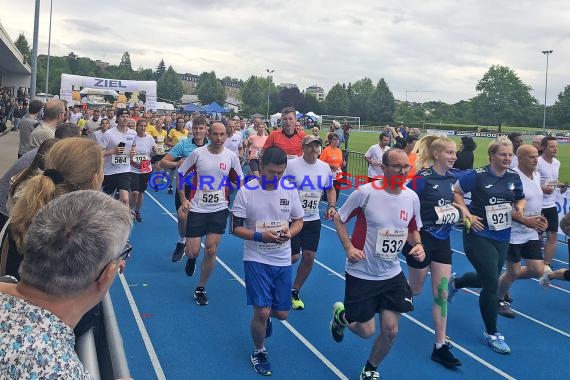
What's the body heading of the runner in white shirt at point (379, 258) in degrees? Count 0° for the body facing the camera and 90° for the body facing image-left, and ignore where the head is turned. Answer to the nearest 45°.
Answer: approximately 315°

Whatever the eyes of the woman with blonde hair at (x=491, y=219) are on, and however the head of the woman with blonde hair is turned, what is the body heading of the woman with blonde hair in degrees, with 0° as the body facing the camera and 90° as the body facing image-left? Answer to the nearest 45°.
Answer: approximately 315°

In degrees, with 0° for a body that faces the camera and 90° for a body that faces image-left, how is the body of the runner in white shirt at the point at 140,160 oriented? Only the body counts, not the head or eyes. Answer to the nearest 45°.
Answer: approximately 0°

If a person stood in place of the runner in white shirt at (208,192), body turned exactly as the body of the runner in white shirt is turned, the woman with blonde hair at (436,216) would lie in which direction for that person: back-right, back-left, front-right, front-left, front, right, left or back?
front-left

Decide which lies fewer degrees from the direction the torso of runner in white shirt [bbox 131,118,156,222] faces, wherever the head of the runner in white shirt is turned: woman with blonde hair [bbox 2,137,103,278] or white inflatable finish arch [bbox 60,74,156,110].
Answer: the woman with blonde hair

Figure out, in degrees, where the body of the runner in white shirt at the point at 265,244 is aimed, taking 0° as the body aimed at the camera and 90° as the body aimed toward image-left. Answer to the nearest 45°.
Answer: approximately 0°

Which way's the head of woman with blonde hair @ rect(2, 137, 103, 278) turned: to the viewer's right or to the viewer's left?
to the viewer's right

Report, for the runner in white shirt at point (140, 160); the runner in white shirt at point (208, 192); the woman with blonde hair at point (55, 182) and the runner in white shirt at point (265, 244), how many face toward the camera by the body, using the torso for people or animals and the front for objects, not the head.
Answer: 3

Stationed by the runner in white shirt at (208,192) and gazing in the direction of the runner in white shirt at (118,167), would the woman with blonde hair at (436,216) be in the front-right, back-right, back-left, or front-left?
back-right

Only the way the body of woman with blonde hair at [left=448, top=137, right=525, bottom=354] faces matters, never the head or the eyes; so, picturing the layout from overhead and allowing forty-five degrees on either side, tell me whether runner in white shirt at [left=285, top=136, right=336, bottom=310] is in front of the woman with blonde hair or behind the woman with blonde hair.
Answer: behind

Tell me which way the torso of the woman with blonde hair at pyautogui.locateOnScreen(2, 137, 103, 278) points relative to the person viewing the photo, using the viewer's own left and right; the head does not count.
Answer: facing away from the viewer and to the right of the viewer

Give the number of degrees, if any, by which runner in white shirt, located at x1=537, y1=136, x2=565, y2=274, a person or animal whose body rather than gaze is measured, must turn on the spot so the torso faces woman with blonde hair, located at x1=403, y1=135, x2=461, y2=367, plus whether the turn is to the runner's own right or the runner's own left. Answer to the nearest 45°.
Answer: approximately 45° to the runner's own right
